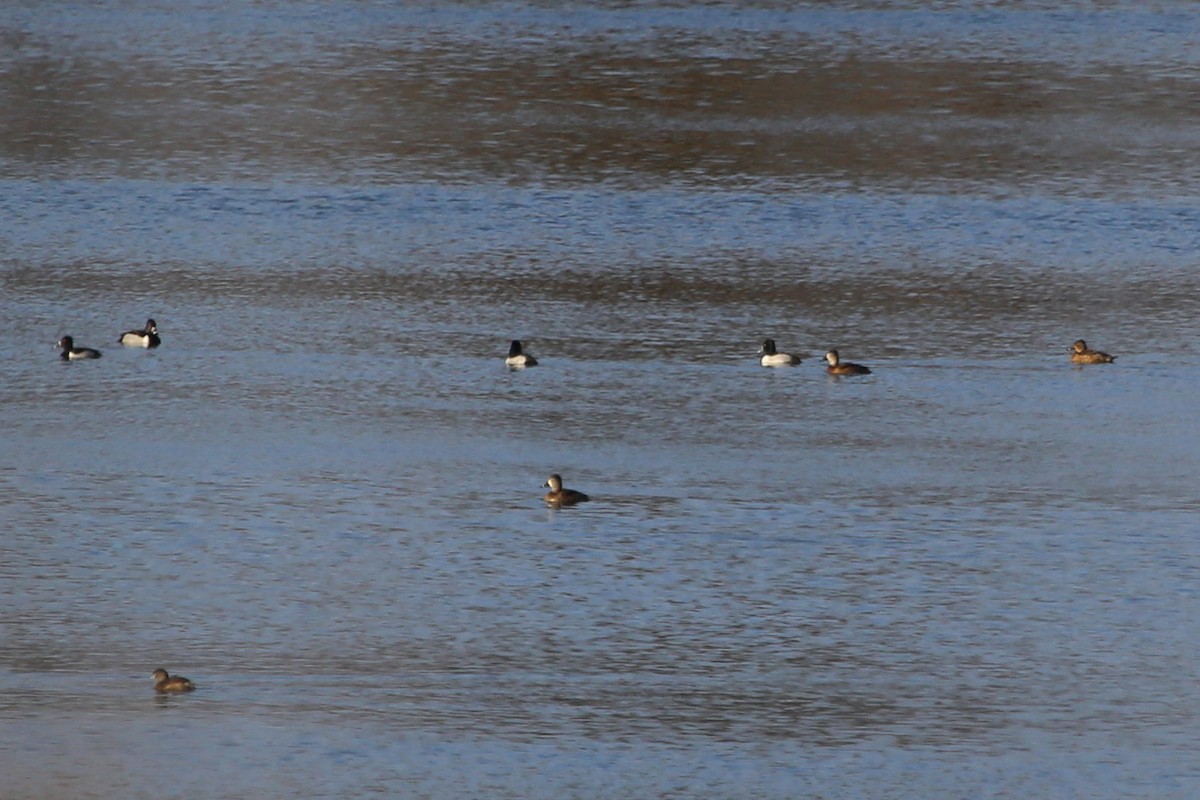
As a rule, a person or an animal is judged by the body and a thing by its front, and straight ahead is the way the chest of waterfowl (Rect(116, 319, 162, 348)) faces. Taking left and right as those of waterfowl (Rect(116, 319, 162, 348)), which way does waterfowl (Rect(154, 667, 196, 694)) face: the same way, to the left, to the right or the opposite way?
the opposite way

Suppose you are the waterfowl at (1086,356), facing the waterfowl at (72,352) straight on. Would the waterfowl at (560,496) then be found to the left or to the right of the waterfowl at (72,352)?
left

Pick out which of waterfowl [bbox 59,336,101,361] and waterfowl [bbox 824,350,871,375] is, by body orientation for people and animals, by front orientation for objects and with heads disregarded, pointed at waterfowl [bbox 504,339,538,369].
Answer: waterfowl [bbox 824,350,871,375]

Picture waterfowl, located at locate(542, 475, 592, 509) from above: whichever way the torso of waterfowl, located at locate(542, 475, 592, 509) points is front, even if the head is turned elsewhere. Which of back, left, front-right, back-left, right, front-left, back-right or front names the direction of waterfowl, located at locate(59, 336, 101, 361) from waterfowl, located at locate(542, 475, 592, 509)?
front-right

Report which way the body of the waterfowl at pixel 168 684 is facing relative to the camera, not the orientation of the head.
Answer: to the viewer's left

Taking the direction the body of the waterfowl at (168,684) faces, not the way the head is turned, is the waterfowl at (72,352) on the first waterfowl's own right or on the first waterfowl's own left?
on the first waterfowl's own right

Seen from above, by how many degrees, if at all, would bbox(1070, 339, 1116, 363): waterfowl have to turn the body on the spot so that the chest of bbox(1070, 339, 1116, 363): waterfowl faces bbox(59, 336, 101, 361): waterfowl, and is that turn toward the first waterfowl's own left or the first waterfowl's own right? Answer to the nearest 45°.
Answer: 0° — it already faces it

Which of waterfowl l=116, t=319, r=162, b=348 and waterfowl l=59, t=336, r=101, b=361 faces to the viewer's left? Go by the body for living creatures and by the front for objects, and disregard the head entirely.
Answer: waterfowl l=59, t=336, r=101, b=361

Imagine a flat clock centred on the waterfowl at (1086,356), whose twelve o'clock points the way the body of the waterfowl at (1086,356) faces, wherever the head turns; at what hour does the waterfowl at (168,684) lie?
the waterfowl at (168,684) is roughly at 10 o'clock from the waterfowl at (1086,356).

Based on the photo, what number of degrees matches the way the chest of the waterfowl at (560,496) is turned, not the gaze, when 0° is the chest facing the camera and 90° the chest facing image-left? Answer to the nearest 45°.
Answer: approximately 90°

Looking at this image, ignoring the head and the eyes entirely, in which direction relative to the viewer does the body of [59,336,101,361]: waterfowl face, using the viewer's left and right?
facing to the left of the viewer

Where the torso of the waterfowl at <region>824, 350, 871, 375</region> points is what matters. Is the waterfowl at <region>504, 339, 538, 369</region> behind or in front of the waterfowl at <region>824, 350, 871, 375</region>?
in front

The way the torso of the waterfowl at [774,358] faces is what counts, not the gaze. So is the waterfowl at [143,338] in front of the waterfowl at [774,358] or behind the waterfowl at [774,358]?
in front

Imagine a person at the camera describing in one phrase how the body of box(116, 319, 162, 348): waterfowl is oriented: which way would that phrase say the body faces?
to the viewer's right

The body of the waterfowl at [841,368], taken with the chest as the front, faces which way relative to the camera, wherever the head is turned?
to the viewer's left

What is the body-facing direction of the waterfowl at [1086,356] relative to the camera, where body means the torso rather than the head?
to the viewer's left
